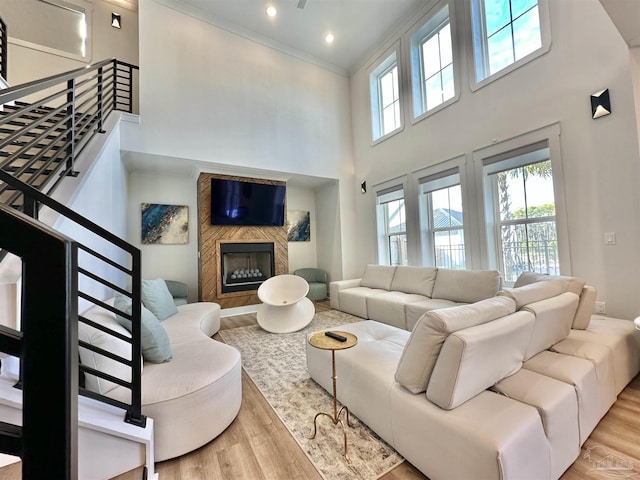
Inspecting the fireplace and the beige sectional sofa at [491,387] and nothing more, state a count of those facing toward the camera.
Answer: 1

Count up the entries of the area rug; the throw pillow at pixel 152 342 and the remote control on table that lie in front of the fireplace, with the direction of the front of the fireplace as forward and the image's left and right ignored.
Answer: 3

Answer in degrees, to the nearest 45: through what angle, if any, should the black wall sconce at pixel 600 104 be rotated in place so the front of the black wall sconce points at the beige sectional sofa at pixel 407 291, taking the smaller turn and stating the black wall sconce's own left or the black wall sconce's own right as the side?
approximately 45° to the black wall sconce's own right

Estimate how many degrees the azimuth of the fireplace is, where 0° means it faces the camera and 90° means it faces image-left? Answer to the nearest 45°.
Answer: approximately 0°

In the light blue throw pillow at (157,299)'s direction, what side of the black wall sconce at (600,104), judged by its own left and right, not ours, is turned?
front

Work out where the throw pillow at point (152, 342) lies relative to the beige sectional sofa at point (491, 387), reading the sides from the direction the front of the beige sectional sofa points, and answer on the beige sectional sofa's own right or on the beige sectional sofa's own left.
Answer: on the beige sectional sofa's own left

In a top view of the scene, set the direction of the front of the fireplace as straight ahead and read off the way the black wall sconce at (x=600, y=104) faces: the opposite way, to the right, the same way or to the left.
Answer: to the right

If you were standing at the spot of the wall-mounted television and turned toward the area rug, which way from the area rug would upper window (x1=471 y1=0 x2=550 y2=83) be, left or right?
left

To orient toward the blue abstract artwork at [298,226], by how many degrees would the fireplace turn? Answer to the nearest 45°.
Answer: approximately 135° to its left

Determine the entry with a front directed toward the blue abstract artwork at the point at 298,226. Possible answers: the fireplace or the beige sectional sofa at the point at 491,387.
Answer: the beige sectional sofa

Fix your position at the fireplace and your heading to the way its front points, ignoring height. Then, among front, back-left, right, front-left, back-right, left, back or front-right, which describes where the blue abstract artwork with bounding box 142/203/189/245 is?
right

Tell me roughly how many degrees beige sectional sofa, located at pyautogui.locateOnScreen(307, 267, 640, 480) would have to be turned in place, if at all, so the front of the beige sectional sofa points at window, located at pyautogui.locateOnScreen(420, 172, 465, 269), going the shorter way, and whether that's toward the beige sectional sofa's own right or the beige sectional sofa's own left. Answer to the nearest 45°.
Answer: approximately 45° to the beige sectional sofa's own right

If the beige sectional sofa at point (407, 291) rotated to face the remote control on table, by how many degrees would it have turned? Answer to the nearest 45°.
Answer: approximately 45° to its left
